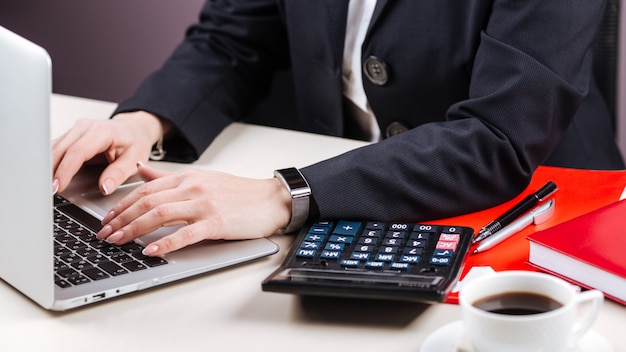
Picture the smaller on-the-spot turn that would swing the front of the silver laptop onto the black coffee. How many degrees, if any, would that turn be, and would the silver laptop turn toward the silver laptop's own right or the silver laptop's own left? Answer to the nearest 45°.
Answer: approximately 90° to the silver laptop's own right

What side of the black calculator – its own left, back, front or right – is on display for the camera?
back

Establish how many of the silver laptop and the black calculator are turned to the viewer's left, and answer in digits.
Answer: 0

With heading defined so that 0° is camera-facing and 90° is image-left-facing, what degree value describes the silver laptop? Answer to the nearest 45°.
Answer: approximately 225°

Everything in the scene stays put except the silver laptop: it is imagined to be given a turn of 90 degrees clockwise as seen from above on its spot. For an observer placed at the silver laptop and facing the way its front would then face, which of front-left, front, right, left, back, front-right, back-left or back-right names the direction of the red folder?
front-left
